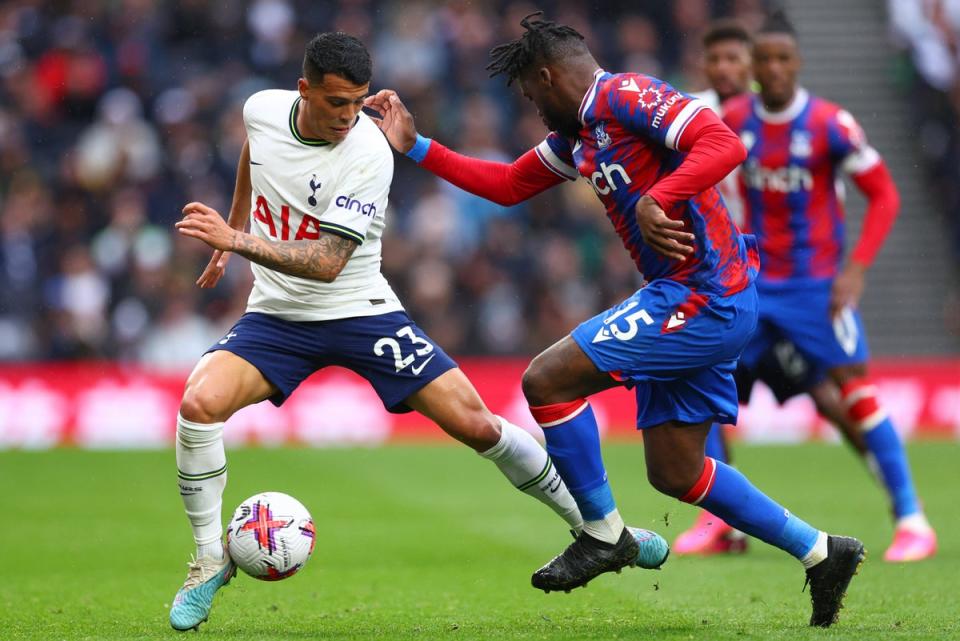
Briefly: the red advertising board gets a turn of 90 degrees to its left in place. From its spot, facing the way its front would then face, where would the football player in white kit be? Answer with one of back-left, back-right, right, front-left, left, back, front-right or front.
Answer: right

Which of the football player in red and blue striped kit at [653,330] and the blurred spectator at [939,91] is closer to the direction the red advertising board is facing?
the football player in red and blue striped kit

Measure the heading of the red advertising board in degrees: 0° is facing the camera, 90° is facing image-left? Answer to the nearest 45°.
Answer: approximately 0°

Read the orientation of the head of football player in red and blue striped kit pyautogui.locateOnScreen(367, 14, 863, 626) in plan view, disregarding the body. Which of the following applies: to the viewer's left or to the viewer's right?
to the viewer's left

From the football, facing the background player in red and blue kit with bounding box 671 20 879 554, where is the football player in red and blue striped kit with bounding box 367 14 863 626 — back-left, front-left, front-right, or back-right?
front-right

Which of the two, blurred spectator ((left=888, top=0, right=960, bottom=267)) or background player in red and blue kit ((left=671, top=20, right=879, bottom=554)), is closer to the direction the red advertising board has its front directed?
the background player in red and blue kit

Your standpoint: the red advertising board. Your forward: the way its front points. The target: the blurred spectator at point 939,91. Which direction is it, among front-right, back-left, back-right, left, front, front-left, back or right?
back-left

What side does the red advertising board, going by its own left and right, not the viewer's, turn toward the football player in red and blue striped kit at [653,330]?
front

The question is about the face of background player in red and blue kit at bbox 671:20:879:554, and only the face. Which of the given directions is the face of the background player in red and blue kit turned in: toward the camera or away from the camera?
toward the camera

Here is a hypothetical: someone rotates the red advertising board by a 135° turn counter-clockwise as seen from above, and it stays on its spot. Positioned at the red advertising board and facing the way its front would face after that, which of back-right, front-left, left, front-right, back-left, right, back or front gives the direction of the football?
back-right
